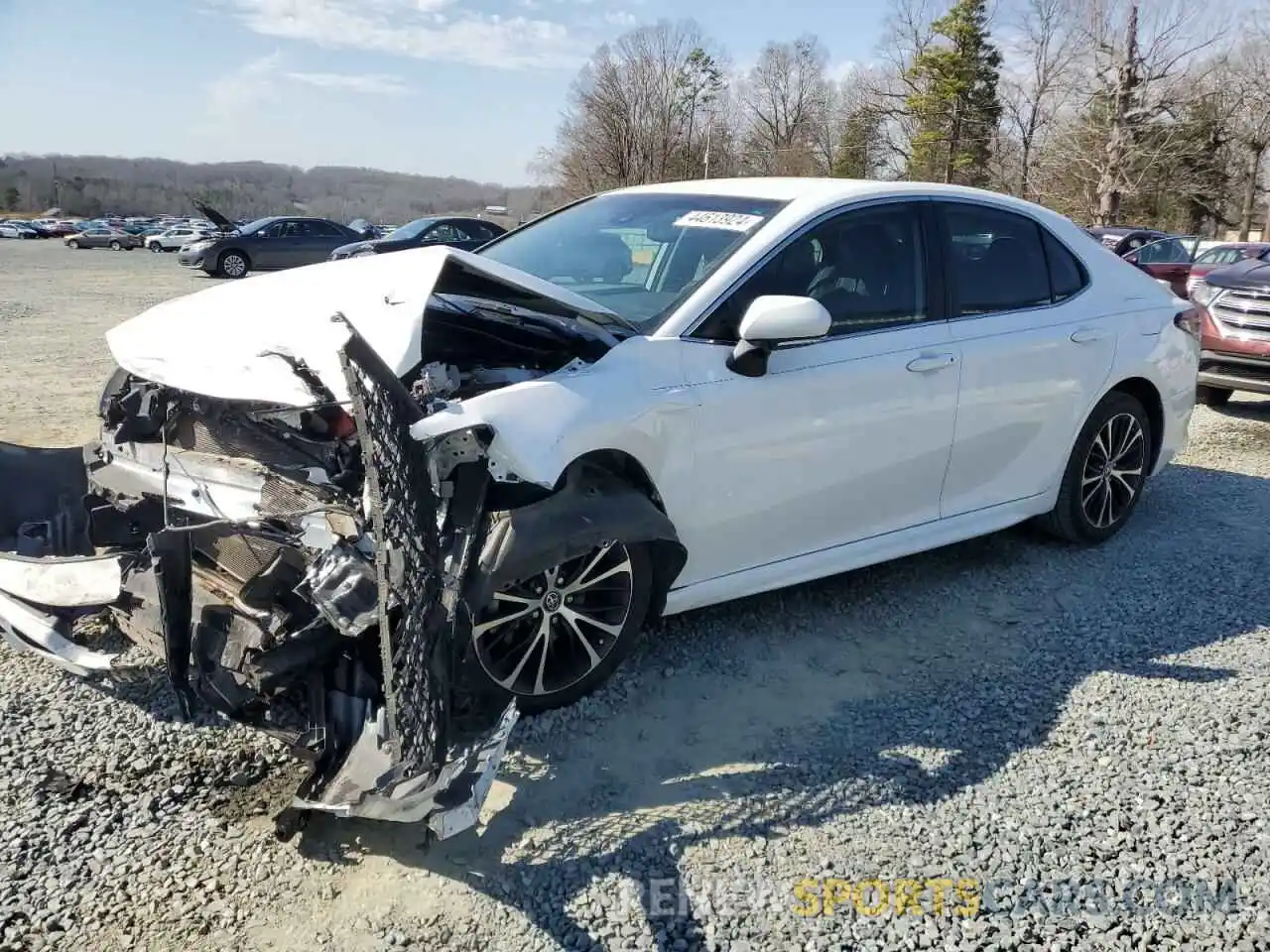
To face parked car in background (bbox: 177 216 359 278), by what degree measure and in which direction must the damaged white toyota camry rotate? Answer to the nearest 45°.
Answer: approximately 135° to its right

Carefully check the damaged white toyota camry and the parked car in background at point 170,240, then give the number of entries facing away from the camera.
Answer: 0

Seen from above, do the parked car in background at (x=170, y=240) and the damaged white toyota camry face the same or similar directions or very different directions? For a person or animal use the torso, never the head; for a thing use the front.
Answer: same or similar directions

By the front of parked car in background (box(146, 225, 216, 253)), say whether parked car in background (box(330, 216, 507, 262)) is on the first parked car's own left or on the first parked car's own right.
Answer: on the first parked car's own left

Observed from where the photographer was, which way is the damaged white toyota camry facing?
facing the viewer and to the left of the viewer

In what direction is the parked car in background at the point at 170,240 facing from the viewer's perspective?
to the viewer's left

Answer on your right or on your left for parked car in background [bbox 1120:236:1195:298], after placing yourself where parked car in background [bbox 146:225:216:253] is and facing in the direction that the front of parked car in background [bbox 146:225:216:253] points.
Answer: on your left

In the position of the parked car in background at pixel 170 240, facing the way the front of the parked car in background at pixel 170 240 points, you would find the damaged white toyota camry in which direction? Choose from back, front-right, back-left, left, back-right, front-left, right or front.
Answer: left

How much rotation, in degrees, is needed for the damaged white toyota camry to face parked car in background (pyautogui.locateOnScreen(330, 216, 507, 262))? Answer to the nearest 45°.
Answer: approximately 135° to its right

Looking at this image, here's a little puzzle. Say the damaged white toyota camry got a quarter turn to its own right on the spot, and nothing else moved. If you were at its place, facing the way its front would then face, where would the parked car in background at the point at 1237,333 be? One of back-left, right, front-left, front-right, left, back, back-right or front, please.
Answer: right

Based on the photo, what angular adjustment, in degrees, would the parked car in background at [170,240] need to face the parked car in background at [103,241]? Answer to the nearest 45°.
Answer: approximately 45° to its right

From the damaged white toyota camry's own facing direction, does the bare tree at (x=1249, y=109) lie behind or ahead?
behind

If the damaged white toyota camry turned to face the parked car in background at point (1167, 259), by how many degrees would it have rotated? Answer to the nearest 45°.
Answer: approximately 180°
